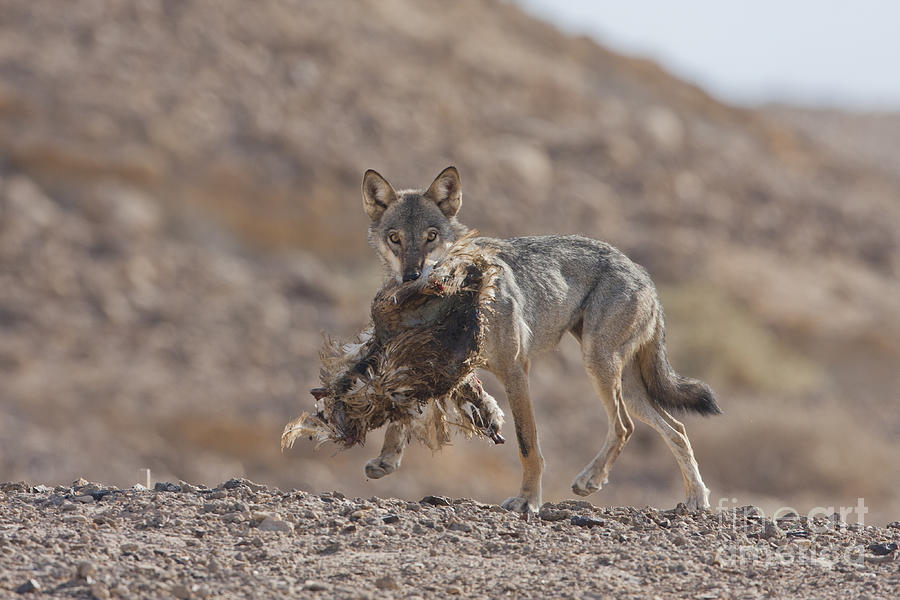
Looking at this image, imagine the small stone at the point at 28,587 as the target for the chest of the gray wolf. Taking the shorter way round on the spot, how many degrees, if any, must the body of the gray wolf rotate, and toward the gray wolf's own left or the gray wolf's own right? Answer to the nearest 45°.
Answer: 0° — it already faces it

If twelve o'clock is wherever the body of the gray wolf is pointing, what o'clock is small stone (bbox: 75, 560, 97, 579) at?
The small stone is roughly at 12 o'clock from the gray wolf.

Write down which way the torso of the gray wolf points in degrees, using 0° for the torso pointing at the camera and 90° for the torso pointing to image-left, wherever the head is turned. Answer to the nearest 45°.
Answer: approximately 45°
